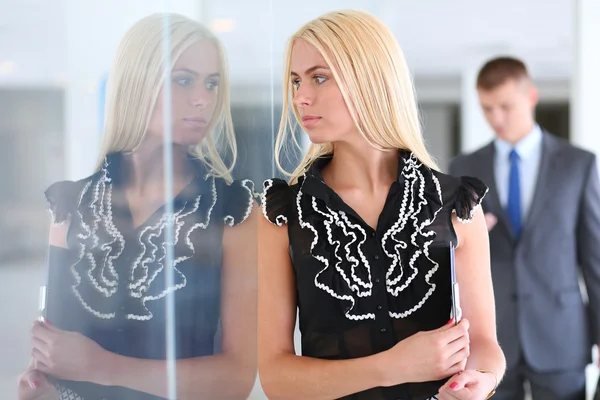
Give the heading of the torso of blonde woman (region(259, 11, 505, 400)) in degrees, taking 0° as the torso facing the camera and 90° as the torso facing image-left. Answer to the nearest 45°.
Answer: approximately 0°

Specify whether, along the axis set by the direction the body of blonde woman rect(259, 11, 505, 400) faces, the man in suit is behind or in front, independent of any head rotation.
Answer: behind
